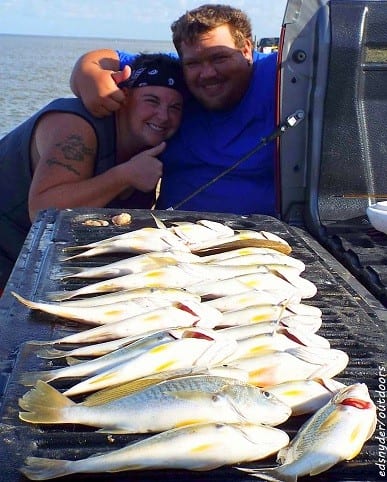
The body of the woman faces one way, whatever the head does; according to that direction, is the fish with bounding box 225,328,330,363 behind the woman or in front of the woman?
in front

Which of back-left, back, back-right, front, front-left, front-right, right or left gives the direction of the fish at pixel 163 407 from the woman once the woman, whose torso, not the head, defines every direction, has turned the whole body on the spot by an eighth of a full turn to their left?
right

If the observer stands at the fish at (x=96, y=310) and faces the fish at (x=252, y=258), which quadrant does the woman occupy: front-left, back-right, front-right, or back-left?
front-left

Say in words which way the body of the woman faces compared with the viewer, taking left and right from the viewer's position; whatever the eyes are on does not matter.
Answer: facing the viewer and to the right of the viewer

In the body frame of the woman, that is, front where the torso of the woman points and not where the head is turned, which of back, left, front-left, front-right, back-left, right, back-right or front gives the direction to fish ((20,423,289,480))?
front-right

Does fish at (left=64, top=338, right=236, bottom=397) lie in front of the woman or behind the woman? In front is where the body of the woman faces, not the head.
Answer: in front

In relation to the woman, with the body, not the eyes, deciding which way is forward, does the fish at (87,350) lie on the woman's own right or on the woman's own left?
on the woman's own right

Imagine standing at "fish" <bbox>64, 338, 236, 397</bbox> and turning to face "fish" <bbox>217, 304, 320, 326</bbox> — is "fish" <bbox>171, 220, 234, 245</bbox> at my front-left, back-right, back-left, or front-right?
front-left

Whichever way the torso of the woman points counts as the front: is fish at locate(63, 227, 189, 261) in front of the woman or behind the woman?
in front

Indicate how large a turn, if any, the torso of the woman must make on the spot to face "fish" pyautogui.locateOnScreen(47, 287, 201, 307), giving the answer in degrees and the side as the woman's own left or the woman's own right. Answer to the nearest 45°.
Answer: approximately 45° to the woman's own right

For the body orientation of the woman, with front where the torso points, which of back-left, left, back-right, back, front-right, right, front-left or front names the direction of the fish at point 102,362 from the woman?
front-right
